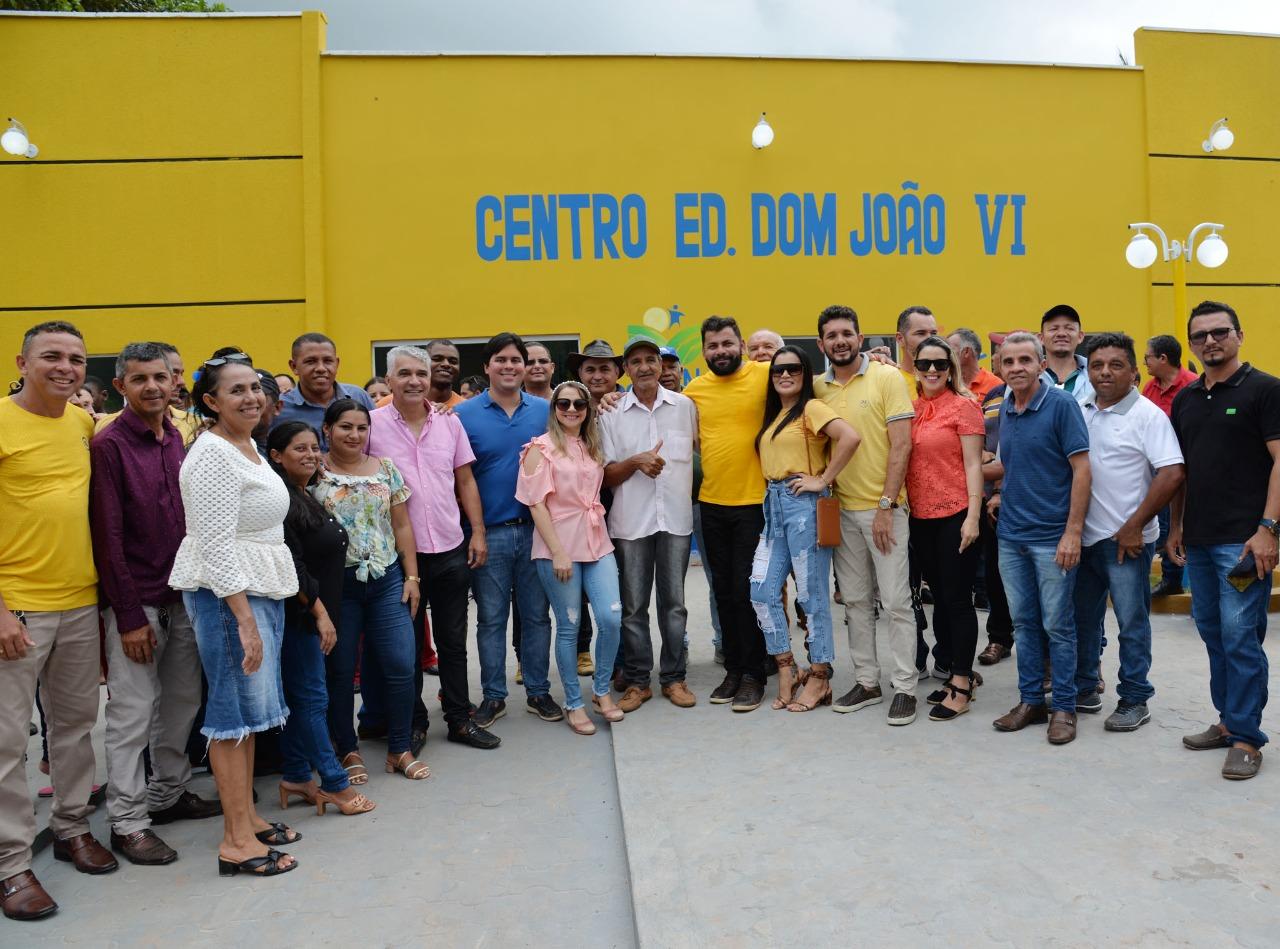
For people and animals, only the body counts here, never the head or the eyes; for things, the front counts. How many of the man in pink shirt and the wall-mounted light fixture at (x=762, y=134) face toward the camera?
2

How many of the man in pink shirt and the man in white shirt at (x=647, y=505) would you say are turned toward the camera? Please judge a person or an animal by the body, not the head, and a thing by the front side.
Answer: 2

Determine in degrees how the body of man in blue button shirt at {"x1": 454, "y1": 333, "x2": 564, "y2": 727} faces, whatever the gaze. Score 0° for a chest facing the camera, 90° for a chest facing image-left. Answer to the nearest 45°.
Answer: approximately 0°

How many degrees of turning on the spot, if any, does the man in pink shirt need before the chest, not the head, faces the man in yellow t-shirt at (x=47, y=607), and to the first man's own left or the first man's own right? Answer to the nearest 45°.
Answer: approximately 45° to the first man's own right

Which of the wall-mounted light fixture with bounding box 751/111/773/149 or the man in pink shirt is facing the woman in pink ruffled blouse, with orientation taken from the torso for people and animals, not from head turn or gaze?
the wall-mounted light fixture

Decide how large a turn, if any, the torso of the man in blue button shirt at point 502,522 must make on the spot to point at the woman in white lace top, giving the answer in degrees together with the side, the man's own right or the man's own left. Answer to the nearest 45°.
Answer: approximately 45° to the man's own right

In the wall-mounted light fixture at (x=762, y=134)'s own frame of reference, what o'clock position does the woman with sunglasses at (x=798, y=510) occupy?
The woman with sunglasses is roughly at 12 o'clock from the wall-mounted light fixture.

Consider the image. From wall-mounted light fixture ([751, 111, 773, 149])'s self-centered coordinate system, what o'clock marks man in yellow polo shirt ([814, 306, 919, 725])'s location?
The man in yellow polo shirt is roughly at 12 o'clock from the wall-mounted light fixture.
